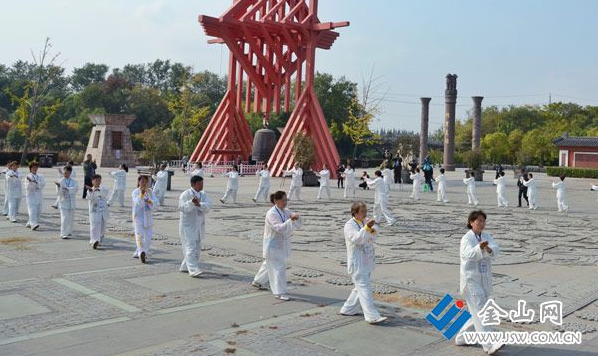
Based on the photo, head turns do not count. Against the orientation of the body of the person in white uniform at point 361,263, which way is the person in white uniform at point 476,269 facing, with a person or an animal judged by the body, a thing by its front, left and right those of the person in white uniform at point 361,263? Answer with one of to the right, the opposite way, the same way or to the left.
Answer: the same way

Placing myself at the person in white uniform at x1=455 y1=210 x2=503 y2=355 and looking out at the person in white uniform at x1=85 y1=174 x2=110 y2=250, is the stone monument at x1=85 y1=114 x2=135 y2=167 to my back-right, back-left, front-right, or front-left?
front-right

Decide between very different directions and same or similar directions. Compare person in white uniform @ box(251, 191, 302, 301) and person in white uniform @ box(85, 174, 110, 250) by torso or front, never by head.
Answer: same or similar directions

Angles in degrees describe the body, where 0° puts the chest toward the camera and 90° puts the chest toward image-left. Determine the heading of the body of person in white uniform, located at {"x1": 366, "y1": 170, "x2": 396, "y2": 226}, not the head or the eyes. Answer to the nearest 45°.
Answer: approximately 90°

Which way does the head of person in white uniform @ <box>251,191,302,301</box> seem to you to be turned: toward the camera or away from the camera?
toward the camera

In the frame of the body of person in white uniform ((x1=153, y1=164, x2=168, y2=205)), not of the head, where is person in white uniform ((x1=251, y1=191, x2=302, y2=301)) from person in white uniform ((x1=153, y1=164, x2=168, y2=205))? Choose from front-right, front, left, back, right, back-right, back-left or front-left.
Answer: front-left

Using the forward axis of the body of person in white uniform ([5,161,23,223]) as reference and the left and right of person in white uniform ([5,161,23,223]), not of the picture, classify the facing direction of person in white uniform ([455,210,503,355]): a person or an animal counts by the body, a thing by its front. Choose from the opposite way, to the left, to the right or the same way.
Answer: the same way

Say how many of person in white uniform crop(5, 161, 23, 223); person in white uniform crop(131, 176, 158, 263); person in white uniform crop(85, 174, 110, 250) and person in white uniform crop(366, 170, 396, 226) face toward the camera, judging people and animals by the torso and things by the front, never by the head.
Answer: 3
